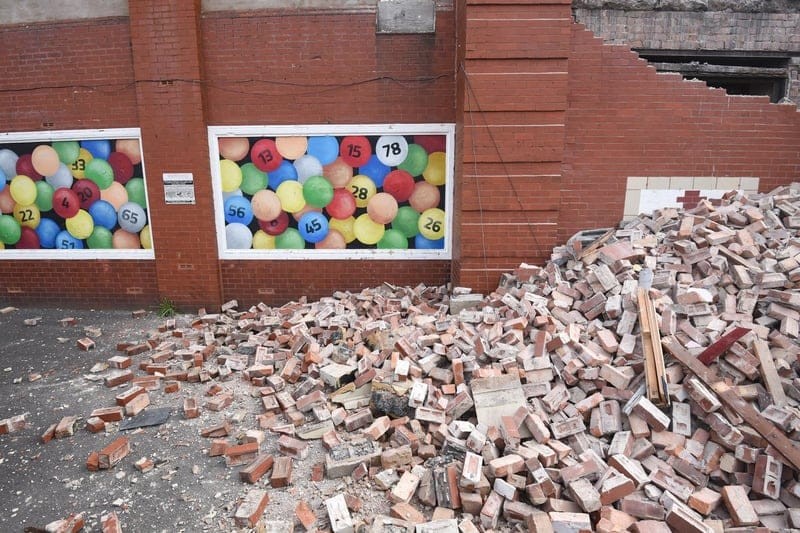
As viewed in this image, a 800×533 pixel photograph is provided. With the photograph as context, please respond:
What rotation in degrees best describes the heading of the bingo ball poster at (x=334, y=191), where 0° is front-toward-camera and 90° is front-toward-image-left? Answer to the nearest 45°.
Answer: approximately 0°
